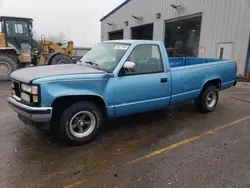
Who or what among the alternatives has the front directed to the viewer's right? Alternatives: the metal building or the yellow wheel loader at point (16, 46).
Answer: the yellow wheel loader

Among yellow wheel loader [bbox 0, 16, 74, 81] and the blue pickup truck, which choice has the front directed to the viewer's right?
the yellow wheel loader

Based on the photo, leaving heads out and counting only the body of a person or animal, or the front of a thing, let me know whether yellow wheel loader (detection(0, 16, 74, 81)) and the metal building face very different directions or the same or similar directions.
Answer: very different directions

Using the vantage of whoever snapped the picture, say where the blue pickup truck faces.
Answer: facing the viewer and to the left of the viewer

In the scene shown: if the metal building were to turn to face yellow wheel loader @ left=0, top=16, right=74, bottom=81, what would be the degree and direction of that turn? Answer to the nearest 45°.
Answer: approximately 45° to its right

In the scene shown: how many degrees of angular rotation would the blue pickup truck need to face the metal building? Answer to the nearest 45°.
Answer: approximately 180°

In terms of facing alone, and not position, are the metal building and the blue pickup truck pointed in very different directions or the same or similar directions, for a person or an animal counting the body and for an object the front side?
same or similar directions

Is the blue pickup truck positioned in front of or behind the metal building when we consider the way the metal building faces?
in front

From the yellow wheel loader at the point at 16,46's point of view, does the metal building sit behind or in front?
in front

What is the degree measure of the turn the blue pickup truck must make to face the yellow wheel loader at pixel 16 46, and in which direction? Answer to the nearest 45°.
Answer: approximately 90° to its right

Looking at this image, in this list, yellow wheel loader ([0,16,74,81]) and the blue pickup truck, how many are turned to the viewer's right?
1

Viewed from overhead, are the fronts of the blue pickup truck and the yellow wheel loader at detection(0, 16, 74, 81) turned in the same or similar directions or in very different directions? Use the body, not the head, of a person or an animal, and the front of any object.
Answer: very different directions

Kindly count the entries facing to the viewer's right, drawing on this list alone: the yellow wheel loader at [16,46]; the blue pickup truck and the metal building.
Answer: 1

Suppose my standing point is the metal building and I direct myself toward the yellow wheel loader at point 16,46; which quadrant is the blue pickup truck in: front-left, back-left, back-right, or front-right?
front-left

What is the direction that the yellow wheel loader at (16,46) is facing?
to the viewer's right
